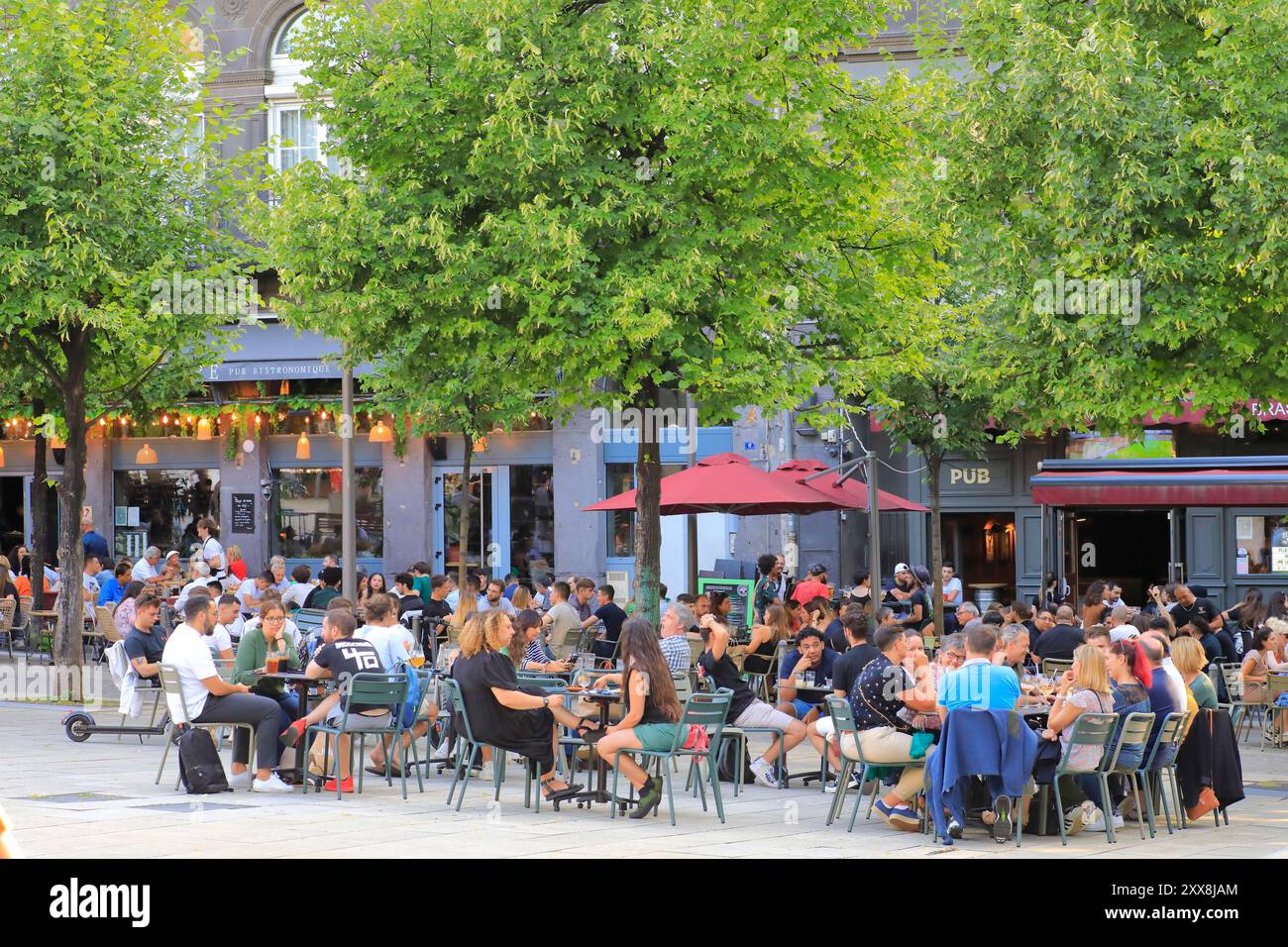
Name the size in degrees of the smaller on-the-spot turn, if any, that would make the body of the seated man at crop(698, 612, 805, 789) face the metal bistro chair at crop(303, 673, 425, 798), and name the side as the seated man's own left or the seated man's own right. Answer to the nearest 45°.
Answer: approximately 135° to the seated man's own right

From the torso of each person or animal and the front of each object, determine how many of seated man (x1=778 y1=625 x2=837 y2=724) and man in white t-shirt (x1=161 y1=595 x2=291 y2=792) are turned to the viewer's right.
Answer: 1

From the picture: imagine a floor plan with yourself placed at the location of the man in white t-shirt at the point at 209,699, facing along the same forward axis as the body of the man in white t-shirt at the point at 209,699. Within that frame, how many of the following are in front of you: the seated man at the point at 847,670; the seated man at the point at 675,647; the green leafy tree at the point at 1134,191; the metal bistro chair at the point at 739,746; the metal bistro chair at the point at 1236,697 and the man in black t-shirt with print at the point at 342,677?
6

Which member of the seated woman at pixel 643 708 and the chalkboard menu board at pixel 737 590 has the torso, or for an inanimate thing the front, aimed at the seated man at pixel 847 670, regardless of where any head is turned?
the chalkboard menu board

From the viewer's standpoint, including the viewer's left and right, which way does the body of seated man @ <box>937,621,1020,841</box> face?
facing away from the viewer

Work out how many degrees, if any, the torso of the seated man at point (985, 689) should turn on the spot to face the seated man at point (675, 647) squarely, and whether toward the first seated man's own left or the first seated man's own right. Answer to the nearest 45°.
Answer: approximately 45° to the first seated man's own left

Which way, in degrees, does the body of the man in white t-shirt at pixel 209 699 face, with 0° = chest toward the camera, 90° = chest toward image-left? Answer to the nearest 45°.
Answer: approximately 270°

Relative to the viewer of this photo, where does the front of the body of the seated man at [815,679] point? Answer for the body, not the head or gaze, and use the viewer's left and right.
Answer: facing the viewer

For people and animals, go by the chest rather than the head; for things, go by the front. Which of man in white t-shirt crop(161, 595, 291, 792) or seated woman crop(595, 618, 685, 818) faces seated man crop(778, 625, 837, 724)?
the man in white t-shirt

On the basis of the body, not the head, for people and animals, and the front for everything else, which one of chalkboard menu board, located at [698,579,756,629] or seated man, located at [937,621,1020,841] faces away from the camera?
the seated man

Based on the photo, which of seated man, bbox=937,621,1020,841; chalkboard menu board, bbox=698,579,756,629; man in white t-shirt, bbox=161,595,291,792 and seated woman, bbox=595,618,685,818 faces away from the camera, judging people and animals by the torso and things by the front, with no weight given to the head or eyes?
the seated man

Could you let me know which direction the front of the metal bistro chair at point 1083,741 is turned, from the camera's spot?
facing away from the viewer and to the left of the viewer

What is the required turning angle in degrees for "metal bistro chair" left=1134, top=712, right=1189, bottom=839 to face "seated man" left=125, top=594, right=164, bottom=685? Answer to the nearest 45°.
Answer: approximately 45° to its left

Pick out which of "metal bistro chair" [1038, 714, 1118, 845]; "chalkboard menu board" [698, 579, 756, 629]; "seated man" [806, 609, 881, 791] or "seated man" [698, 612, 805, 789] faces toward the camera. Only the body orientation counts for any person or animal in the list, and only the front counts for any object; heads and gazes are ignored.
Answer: the chalkboard menu board

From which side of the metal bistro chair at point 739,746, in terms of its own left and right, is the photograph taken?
right

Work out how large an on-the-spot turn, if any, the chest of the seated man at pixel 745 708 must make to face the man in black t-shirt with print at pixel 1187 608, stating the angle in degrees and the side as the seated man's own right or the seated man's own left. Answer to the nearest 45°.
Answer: approximately 45° to the seated man's own left

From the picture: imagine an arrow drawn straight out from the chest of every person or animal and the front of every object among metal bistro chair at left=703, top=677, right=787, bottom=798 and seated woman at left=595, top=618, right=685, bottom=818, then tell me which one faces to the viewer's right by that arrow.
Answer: the metal bistro chair

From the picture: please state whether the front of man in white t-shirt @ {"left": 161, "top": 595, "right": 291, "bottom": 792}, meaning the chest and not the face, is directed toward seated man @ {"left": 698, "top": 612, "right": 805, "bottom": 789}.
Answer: yes

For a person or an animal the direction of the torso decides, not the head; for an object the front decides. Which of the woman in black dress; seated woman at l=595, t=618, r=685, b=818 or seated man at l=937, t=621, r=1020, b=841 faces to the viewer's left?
the seated woman
